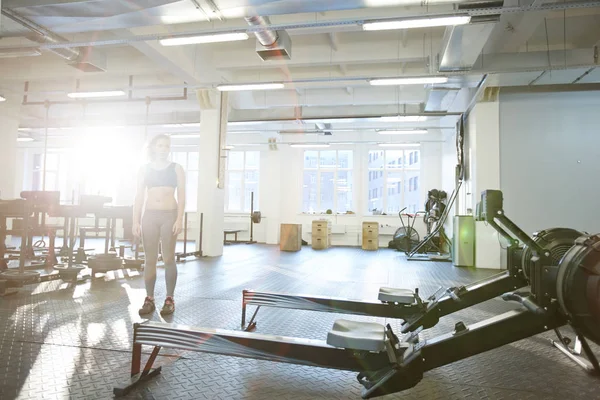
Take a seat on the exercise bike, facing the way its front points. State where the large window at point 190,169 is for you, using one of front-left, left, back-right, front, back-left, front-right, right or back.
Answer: front-right

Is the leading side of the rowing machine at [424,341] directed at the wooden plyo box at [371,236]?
no

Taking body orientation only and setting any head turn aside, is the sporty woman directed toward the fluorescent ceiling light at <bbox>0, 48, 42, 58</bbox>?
no

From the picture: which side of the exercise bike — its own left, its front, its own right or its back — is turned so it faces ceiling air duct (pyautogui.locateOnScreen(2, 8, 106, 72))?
front

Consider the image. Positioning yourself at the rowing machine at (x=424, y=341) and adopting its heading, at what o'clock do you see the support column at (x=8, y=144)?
The support column is roughly at 7 o'clock from the rowing machine.

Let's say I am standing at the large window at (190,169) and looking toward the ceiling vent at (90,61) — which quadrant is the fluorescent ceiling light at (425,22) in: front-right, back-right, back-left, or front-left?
front-left

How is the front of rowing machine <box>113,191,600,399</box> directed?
to the viewer's right

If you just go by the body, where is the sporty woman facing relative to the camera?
toward the camera

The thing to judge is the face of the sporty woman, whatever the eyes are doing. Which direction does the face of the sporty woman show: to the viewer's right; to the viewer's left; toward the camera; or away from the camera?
toward the camera

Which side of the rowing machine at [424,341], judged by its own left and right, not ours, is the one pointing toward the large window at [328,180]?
left

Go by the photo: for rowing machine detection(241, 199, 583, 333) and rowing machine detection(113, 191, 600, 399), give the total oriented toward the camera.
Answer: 0

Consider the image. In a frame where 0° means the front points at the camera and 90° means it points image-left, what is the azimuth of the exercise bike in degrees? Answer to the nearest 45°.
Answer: approximately 45°

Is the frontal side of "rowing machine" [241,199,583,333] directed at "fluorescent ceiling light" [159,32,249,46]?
no

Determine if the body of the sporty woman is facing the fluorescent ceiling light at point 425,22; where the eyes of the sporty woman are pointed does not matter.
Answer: no

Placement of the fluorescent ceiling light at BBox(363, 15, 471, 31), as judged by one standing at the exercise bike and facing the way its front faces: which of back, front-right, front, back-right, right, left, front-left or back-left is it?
front-left

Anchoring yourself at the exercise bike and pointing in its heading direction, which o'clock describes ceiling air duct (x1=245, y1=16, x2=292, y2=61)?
The ceiling air duct is roughly at 11 o'clock from the exercise bike.

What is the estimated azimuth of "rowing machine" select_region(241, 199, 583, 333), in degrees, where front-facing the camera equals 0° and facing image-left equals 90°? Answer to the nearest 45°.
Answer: approximately 270°

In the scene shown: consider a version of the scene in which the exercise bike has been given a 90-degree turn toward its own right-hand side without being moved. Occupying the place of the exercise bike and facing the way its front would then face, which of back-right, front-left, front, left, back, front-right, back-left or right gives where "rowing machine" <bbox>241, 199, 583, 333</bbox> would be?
back-left
